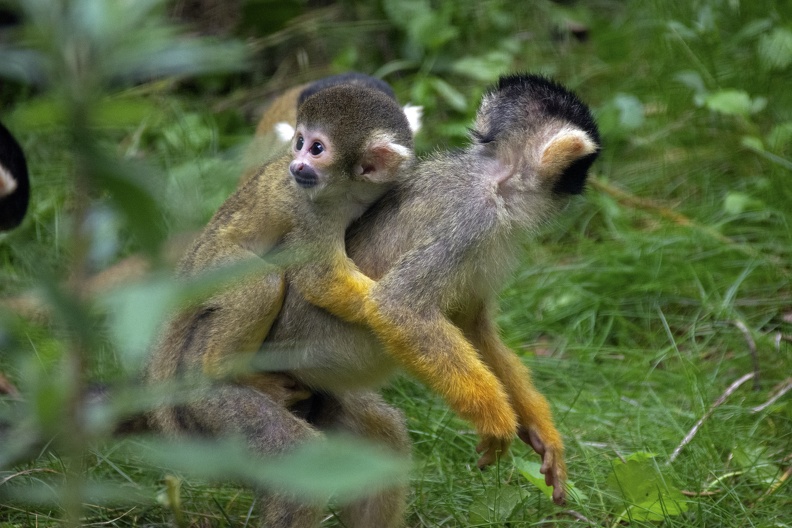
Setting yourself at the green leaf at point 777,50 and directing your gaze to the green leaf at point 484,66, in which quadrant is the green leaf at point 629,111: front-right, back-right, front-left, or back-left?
front-left

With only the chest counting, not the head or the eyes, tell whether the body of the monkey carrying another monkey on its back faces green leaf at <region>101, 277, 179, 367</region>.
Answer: no

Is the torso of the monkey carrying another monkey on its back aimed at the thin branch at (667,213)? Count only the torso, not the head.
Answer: no

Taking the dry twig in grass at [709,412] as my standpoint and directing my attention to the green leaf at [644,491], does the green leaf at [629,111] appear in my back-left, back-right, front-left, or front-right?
back-right

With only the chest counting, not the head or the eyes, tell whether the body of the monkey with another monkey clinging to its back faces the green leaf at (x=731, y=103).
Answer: no
